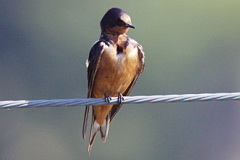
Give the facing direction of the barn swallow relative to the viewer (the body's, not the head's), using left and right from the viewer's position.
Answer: facing the viewer and to the right of the viewer
